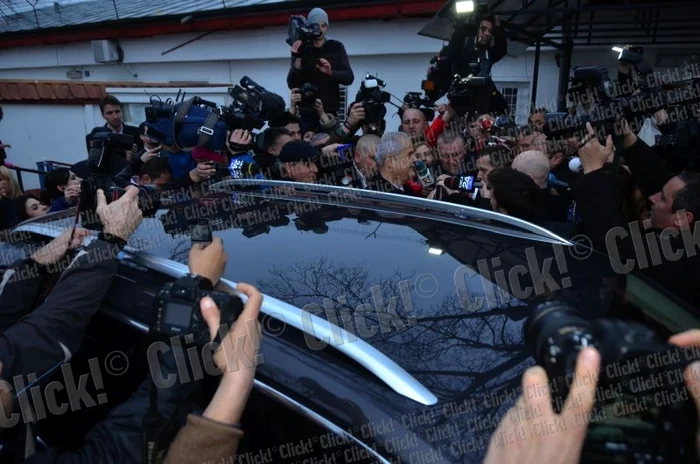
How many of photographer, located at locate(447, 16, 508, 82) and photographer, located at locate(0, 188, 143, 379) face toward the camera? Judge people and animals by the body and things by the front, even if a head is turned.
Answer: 1

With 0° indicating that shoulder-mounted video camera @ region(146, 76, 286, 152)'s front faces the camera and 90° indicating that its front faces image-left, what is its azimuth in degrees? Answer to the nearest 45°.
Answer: approximately 270°

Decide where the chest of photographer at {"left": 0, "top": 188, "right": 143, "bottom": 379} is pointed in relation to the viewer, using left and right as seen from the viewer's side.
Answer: facing away from the viewer and to the right of the viewer

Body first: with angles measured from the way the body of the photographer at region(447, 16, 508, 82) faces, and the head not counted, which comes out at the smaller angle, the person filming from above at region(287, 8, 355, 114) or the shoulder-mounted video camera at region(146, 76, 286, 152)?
the shoulder-mounted video camera

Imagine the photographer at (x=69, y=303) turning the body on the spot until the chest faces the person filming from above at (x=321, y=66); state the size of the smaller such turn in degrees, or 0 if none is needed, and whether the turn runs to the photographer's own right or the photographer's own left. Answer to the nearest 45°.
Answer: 0° — they already face them

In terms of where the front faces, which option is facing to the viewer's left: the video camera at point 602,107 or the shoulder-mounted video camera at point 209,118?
the video camera

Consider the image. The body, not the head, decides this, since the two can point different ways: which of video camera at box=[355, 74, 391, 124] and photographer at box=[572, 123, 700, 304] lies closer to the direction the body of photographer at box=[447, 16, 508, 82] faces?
the photographer

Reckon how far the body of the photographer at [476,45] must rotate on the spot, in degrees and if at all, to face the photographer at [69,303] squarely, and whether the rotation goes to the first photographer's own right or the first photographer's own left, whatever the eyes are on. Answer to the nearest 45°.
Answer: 0° — they already face them

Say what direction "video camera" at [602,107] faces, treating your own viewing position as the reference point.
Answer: facing to the left of the viewer

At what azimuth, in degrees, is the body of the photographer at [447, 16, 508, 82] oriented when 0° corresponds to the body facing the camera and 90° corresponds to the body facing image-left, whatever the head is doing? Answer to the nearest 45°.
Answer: approximately 0°
